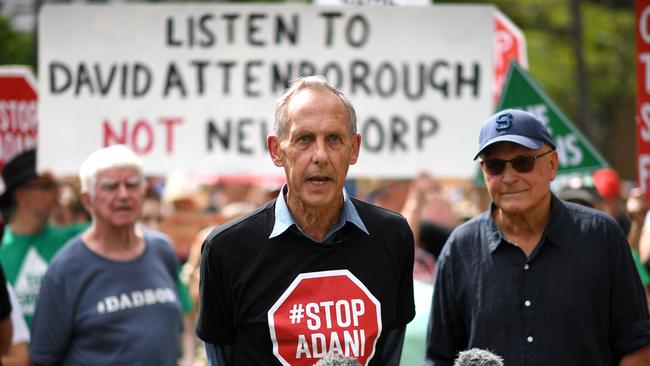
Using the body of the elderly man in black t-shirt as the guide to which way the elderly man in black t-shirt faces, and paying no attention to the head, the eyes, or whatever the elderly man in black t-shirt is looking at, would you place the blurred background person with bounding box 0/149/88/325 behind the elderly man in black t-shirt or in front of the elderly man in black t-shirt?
behind

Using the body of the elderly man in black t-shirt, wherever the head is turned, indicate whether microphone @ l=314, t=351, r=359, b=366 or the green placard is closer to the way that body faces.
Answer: the microphone

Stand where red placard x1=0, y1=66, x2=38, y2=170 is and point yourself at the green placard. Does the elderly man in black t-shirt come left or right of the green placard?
right

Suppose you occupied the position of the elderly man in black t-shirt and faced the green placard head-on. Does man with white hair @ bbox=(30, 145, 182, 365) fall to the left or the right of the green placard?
left

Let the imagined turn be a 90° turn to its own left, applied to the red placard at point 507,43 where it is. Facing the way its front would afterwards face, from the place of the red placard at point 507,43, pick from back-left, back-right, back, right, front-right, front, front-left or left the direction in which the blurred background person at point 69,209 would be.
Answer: back

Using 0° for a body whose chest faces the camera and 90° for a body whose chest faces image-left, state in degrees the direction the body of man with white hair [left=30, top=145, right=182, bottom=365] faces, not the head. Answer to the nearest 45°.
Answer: approximately 315°
